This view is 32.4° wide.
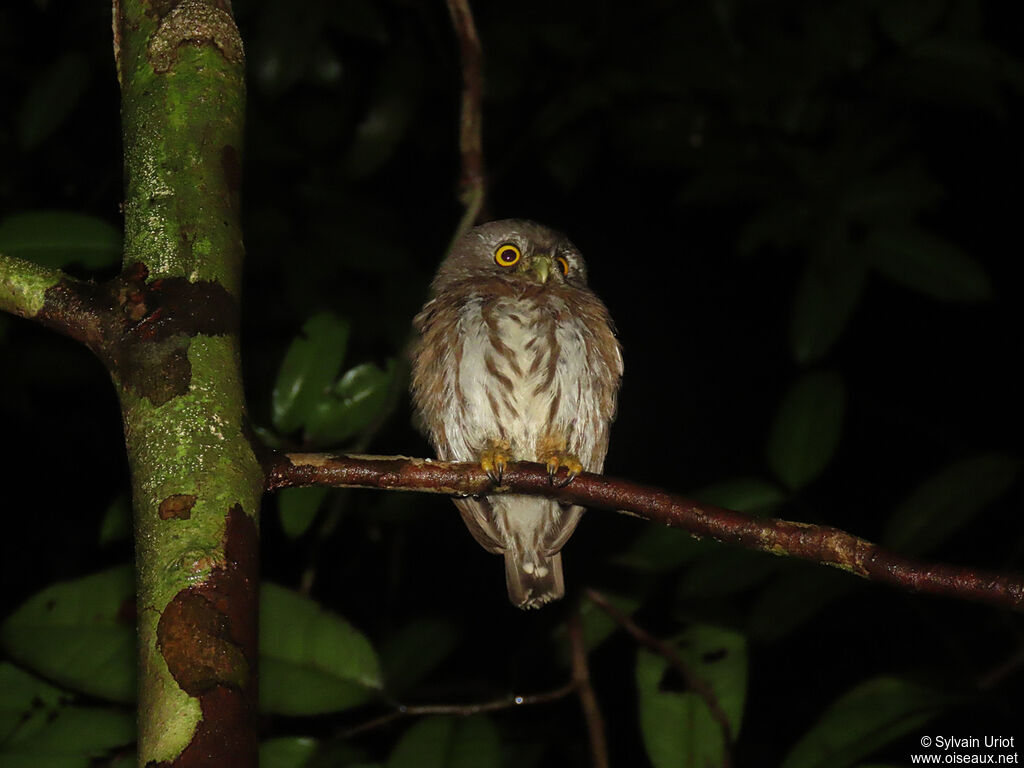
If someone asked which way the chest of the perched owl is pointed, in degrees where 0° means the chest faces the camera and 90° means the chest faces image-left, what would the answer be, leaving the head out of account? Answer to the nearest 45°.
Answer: approximately 0°

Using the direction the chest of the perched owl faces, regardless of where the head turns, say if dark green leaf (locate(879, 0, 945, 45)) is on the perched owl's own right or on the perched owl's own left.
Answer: on the perched owl's own left
